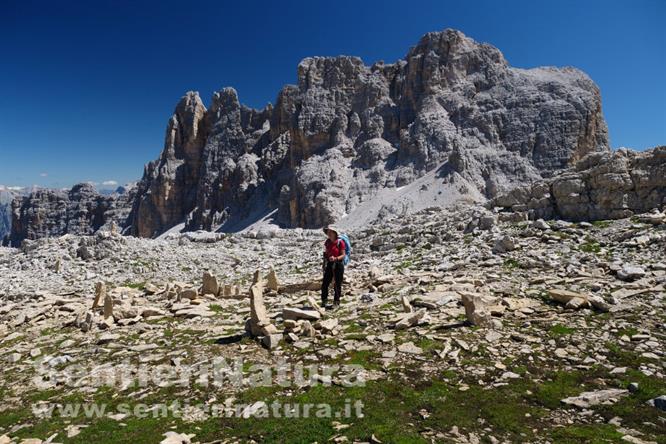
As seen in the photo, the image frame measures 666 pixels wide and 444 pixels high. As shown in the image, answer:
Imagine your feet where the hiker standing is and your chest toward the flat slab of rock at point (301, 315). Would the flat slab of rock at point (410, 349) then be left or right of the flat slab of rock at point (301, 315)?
left

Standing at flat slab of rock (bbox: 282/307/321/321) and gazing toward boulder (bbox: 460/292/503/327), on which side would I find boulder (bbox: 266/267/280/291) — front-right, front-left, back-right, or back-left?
back-left

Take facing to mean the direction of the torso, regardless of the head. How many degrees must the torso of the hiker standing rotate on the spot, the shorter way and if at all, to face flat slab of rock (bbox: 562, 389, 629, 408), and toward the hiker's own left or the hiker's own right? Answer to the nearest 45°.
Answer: approximately 90° to the hiker's own left

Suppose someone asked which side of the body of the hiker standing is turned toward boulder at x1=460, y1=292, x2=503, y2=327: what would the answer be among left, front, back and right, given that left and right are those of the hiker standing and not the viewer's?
left

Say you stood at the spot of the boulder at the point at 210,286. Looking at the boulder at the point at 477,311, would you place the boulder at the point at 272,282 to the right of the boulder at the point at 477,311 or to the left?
left

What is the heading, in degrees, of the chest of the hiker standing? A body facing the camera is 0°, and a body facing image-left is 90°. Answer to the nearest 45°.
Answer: approximately 45°

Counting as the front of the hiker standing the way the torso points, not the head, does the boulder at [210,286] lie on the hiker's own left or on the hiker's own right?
on the hiker's own right
